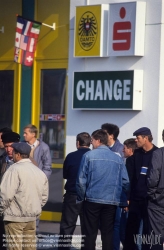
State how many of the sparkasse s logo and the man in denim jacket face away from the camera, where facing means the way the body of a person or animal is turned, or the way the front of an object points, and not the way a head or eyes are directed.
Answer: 1

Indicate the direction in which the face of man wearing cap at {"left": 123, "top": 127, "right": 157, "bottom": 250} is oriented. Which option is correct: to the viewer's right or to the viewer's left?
to the viewer's left

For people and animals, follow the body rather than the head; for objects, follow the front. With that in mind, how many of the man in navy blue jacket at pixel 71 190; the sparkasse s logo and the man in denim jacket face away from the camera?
2

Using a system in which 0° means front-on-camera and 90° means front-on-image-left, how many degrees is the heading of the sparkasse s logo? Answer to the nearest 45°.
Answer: approximately 45°

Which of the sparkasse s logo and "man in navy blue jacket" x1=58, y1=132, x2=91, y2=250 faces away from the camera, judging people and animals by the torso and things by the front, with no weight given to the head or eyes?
the man in navy blue jacket

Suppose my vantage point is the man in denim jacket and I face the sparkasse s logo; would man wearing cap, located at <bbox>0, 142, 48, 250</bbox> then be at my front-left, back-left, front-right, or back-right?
back-left

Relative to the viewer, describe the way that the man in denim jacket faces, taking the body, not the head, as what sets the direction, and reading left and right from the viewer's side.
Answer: facing away from the viewer

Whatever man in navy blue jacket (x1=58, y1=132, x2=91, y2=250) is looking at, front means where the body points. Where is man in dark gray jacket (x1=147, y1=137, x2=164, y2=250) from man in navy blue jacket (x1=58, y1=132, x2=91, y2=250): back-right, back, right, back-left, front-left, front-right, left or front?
back-right

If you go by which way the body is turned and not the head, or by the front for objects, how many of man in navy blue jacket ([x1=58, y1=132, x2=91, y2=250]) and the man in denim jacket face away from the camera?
2

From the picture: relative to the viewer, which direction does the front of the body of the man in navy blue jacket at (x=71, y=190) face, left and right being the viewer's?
facing away from the viewer
